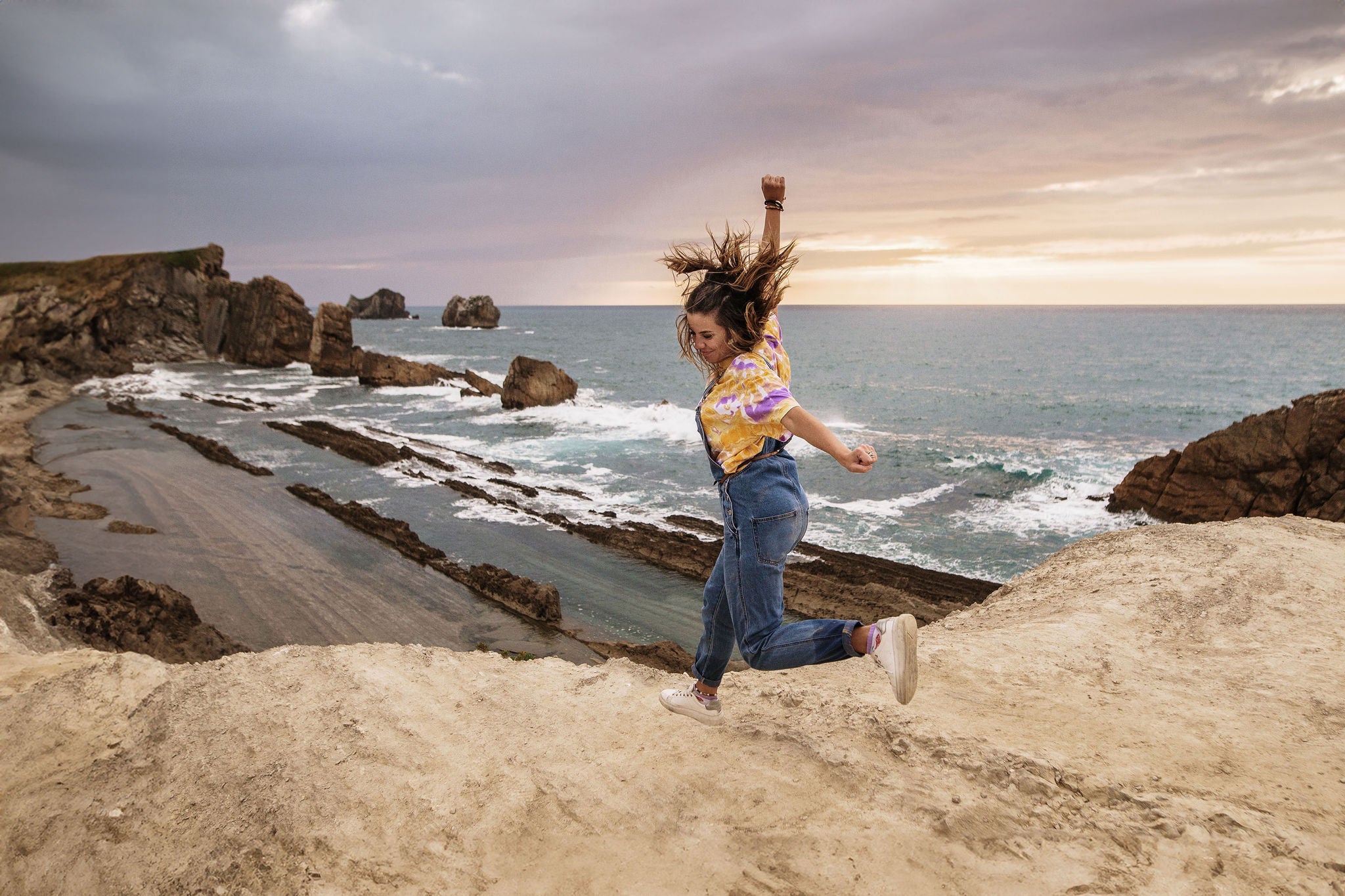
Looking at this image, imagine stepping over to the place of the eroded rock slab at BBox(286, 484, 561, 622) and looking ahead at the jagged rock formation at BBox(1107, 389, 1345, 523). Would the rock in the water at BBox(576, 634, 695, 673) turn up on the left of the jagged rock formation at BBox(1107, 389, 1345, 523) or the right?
right

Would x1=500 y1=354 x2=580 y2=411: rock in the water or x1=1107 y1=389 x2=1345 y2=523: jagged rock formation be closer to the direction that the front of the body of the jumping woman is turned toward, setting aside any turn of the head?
the rock in the water

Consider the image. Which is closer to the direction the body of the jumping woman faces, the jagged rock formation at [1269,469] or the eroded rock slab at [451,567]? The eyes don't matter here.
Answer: the eroded rock slab

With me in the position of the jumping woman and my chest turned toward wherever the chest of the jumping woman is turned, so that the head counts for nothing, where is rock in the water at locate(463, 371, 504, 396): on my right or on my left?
on my right

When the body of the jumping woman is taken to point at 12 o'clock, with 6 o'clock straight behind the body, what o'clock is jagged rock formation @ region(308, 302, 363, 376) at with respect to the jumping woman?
The jagged rock formation is roughly at 2 o'clock from the jumping woman.

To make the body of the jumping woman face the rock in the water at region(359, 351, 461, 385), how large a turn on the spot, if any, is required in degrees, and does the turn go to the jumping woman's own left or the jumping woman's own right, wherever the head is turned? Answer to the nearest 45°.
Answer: approximately 45° to the jumping woman's own right

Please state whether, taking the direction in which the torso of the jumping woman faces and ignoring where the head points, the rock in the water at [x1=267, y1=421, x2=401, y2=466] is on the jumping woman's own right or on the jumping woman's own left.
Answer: on the jumping woman's own right

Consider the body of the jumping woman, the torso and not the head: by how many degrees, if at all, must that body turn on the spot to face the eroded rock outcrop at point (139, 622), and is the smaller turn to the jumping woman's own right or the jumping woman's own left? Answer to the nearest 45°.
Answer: approximately 45° to the jumping woman's own right

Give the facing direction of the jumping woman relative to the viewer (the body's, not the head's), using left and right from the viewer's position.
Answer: facing to the left of the viewer
